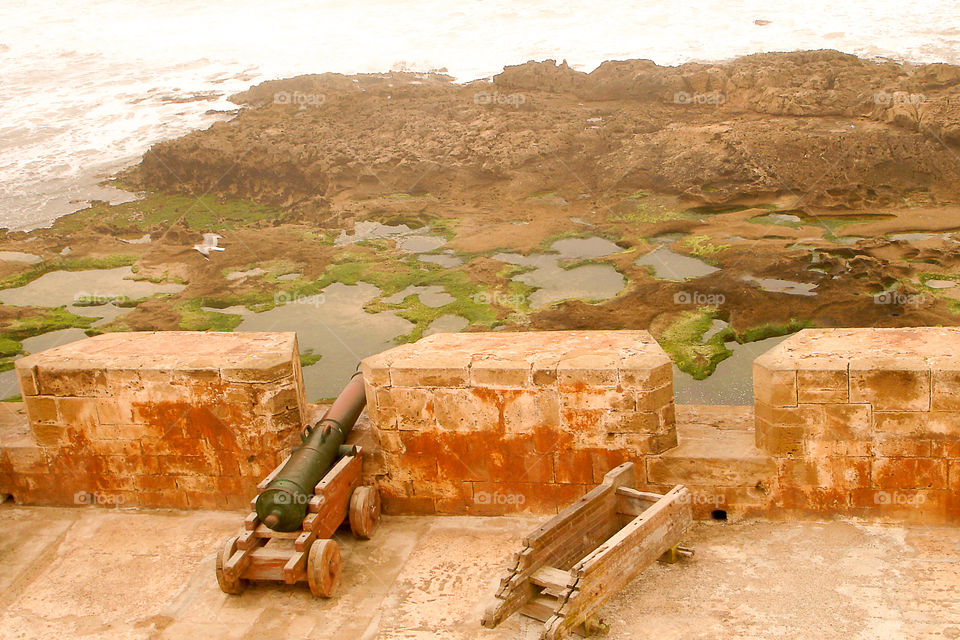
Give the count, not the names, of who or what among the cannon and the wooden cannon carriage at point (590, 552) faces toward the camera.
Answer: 0

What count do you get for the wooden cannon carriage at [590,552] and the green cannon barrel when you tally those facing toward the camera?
0

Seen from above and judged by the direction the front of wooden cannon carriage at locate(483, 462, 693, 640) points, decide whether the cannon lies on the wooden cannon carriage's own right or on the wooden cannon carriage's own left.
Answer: on the wooden cannon carriage's own left

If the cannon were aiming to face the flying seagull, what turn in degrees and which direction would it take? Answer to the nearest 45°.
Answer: approximately 45° to its left

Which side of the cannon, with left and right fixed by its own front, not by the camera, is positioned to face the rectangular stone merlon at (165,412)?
left

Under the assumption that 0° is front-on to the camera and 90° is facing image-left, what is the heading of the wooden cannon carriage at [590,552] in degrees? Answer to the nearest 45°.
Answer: approximately 225°

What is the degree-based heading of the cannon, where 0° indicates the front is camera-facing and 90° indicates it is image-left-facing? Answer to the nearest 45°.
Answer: approximately 225°

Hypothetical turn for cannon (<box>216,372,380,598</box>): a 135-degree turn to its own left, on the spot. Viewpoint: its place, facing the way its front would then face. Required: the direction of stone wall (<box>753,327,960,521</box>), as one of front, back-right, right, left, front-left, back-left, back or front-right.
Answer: back

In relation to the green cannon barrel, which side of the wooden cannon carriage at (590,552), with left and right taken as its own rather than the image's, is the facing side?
left

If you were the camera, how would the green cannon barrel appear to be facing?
facing away from the viewer and to the right of the viewer

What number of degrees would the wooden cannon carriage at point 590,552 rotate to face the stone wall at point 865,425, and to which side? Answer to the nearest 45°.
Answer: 0° — it already faces it

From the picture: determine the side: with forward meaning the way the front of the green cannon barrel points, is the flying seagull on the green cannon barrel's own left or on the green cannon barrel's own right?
on the green cannon barrel's own left

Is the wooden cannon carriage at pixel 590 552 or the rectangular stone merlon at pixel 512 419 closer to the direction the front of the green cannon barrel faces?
the rectangular stone merlon
